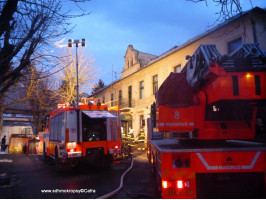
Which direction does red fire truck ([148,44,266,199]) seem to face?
away from the camera

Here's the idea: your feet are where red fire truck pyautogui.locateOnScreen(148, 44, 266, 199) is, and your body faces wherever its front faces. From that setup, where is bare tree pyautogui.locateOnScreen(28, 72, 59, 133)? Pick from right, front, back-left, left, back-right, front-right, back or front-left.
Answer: front-left

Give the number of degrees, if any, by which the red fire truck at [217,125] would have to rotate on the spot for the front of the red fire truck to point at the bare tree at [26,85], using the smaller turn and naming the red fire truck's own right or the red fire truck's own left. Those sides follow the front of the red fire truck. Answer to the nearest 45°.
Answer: approximately 45° to the red fire truck's own left

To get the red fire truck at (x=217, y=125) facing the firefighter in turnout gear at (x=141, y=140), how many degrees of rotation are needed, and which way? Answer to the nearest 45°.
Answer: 0° — it already faces them
